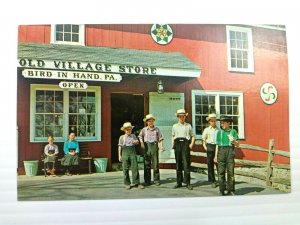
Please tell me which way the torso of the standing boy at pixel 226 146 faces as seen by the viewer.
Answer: toward the camera

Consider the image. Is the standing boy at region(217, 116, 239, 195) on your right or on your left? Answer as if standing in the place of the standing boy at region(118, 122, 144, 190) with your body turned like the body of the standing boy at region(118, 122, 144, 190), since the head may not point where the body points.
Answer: on your left

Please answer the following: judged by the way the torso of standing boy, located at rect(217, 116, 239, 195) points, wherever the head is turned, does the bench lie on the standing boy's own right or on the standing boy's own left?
on the standing boy's own right

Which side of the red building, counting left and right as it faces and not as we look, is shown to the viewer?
front
